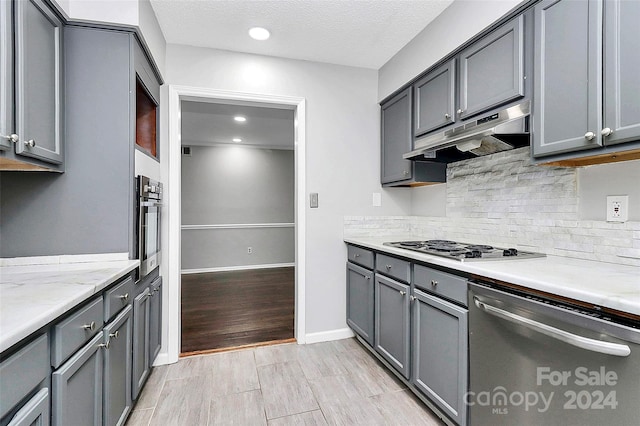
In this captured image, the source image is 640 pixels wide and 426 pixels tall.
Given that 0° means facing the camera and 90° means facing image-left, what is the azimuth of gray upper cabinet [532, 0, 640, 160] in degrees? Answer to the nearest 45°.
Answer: approximately 45°

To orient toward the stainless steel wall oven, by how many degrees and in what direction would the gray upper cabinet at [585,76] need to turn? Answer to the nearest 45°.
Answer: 0° — it already faces it

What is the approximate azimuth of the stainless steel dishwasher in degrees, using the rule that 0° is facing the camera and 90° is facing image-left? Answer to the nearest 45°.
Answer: approximately 45°

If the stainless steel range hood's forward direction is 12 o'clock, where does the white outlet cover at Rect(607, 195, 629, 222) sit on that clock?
The white outlet cover is roughly at 8 o'clock from the stainless steel range hood.

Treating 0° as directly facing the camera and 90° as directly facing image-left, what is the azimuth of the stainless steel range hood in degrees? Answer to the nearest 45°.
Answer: approximately 45°

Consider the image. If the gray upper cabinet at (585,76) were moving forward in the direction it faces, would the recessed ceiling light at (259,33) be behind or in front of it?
in front

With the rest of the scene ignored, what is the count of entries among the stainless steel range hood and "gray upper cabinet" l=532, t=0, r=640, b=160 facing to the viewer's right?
0

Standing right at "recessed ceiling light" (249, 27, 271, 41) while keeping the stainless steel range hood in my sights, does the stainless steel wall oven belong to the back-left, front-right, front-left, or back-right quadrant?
back-right

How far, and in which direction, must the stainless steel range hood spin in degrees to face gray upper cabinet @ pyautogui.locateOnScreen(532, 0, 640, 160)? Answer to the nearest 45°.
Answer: approximately 90° to its left
